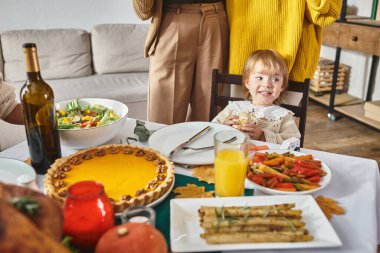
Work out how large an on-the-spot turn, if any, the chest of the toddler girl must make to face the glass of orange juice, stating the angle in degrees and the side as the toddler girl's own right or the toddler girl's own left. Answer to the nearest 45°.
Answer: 0° — they already face it

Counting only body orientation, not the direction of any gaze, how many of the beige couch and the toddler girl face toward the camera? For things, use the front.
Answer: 2

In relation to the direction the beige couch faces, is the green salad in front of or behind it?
in front

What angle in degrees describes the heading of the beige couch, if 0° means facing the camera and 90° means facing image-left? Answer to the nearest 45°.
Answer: approximately 0°

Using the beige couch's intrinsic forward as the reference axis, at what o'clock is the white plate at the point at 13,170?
The white plate is roughly at 12 o'clock from the beige couch.

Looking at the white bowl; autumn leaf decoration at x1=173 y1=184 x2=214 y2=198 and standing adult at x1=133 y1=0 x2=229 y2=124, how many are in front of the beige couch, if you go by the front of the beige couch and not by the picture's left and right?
3

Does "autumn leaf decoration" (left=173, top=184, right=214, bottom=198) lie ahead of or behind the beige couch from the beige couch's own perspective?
ahead

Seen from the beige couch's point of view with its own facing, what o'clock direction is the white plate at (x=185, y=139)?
The white plate is roughly at 12 o'clock from the beige couch.

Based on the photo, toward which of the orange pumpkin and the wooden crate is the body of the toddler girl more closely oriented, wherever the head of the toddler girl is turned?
the orange pumpkin

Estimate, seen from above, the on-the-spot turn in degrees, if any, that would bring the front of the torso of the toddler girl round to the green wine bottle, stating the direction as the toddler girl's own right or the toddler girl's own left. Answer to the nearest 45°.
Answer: approximately 45° to the toddler girl's own right
